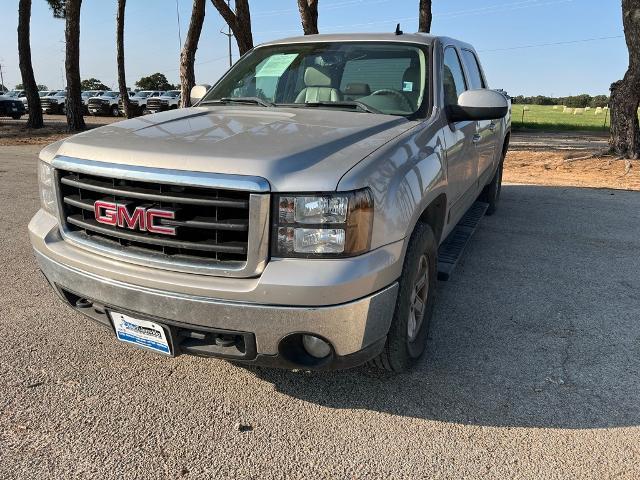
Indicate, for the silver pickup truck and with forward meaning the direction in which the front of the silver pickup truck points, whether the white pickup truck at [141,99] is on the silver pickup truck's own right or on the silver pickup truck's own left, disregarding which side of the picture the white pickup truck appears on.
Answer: on the silver pickup truck's own right

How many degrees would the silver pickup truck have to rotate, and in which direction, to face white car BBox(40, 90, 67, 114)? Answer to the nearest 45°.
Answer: approximately 135° to its right

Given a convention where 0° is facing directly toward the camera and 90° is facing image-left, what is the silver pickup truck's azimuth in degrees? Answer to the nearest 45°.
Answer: approximately 45°

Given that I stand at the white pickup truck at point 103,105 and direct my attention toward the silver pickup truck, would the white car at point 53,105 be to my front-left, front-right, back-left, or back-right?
back-right

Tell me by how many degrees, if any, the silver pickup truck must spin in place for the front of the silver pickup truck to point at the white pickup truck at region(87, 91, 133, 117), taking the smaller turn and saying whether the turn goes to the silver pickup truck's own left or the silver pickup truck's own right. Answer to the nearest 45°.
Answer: approximately 135° to the silver pickup truck's own right

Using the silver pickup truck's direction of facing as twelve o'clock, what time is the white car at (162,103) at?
The white car is roughly at 4 o'clock from the silver pickup truck.
